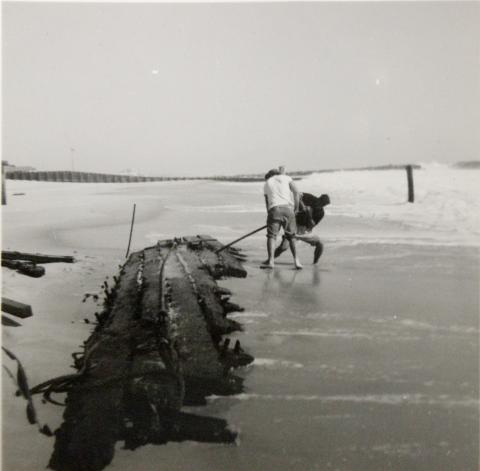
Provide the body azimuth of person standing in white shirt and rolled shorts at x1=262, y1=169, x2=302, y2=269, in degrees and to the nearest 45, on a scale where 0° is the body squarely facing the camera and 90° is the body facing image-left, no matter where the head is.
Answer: approximately 135°

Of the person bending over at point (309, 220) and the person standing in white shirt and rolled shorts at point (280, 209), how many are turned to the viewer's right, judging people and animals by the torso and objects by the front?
1

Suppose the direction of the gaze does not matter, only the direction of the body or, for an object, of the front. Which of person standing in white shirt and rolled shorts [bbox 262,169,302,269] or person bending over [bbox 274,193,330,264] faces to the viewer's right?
person bending over [bbox 274,193,330,264]

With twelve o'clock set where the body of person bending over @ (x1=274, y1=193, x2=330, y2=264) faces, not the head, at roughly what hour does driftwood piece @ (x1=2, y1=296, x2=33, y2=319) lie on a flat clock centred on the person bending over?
The driftwood piece is roughly at 4 o'clock from the person bending over.

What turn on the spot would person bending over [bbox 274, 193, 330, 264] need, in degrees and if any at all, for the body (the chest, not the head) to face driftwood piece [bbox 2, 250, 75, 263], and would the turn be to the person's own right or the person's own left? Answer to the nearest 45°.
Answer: approximately 135° to the person's own right

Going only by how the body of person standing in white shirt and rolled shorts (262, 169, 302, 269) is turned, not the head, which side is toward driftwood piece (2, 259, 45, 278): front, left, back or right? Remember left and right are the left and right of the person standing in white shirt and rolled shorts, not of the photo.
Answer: left

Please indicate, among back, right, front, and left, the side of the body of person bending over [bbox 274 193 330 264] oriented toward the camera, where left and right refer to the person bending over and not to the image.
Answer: right

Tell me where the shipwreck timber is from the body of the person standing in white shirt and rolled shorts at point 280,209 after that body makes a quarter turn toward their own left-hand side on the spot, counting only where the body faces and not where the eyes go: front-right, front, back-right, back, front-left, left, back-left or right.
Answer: front-left

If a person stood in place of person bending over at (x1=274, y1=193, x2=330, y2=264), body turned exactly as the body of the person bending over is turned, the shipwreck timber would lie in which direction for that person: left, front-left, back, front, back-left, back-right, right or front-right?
right
